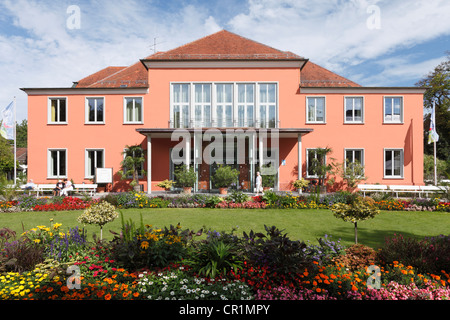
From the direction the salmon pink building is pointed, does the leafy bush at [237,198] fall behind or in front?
in front

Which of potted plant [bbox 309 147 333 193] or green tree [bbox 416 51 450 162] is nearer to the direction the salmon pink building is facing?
the potted plant

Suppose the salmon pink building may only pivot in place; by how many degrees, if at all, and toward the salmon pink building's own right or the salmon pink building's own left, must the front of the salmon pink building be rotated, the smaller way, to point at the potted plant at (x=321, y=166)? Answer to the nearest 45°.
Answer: approximately 90° to the salmon pink building's own left

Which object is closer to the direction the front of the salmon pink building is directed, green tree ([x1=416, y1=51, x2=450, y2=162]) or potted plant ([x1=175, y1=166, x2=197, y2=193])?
the potted plant

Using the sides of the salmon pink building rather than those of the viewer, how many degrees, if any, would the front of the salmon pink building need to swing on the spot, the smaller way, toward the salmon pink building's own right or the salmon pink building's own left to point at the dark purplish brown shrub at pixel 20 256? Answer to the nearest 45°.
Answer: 0° — it already faces it

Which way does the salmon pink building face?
toward the camera

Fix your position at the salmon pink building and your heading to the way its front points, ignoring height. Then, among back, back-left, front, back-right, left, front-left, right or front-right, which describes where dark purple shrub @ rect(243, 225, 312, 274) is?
front

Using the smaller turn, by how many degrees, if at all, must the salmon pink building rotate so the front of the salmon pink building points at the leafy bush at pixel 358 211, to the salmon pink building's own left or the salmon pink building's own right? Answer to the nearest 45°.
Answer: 0° — it already faces it

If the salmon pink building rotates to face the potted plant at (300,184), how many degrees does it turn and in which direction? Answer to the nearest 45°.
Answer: approximately 45° to its left

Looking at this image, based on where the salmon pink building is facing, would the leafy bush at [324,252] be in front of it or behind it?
in front

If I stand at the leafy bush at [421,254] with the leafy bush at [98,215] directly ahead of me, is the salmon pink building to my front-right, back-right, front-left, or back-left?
front-right

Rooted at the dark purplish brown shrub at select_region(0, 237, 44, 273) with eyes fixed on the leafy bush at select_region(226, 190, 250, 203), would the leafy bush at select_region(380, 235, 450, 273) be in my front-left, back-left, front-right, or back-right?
front-right

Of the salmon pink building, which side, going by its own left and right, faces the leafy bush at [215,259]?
front

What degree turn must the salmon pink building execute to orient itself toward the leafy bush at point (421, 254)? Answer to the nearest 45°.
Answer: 0° — it already faces it
